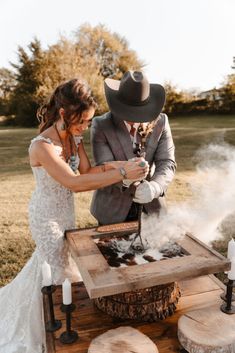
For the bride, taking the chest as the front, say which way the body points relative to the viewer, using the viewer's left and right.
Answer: facing to the right of the viewer

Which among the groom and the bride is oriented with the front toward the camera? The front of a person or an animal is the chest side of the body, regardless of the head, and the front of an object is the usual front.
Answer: the groom

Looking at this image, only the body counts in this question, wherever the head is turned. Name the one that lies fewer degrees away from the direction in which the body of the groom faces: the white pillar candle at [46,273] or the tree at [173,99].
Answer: the white pillar candle

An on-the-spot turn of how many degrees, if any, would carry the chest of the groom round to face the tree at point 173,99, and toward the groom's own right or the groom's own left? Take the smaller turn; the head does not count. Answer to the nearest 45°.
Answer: approximately 180°

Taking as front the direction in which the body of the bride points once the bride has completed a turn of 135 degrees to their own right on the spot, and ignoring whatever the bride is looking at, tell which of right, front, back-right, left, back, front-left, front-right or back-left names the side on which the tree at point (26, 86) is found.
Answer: back-right

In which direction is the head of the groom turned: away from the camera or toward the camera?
toward the camera

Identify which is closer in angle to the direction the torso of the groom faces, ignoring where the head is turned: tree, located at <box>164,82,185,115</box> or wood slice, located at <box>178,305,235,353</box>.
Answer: the wood slice

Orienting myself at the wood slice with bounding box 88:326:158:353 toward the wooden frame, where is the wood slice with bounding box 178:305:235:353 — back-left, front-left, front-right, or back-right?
front-right

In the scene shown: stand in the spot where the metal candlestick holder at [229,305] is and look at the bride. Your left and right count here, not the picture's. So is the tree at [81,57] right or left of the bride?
right

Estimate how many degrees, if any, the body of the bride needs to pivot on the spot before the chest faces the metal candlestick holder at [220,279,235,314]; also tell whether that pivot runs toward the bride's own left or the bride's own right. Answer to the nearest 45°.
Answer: approximately 45° to the bride's own right

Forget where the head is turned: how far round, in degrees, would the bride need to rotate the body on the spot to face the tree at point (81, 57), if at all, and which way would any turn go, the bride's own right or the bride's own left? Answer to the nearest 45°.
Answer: approximately 90° to the bride's own left

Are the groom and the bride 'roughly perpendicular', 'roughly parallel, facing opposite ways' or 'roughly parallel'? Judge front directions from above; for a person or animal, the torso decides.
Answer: roughly perpendicular

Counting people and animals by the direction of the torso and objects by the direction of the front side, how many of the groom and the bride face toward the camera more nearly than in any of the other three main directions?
1

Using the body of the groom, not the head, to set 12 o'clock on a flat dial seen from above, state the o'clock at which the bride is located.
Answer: The bride is roughly at 2 o'clock from the groom.

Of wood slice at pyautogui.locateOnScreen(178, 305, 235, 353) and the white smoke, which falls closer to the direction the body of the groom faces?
the wood slice

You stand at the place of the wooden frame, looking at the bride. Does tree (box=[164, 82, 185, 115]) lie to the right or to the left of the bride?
right

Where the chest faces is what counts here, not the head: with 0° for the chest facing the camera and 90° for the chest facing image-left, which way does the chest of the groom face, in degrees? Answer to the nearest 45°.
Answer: approximately 0°

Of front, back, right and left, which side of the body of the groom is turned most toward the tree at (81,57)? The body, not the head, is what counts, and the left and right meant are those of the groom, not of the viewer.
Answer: back
